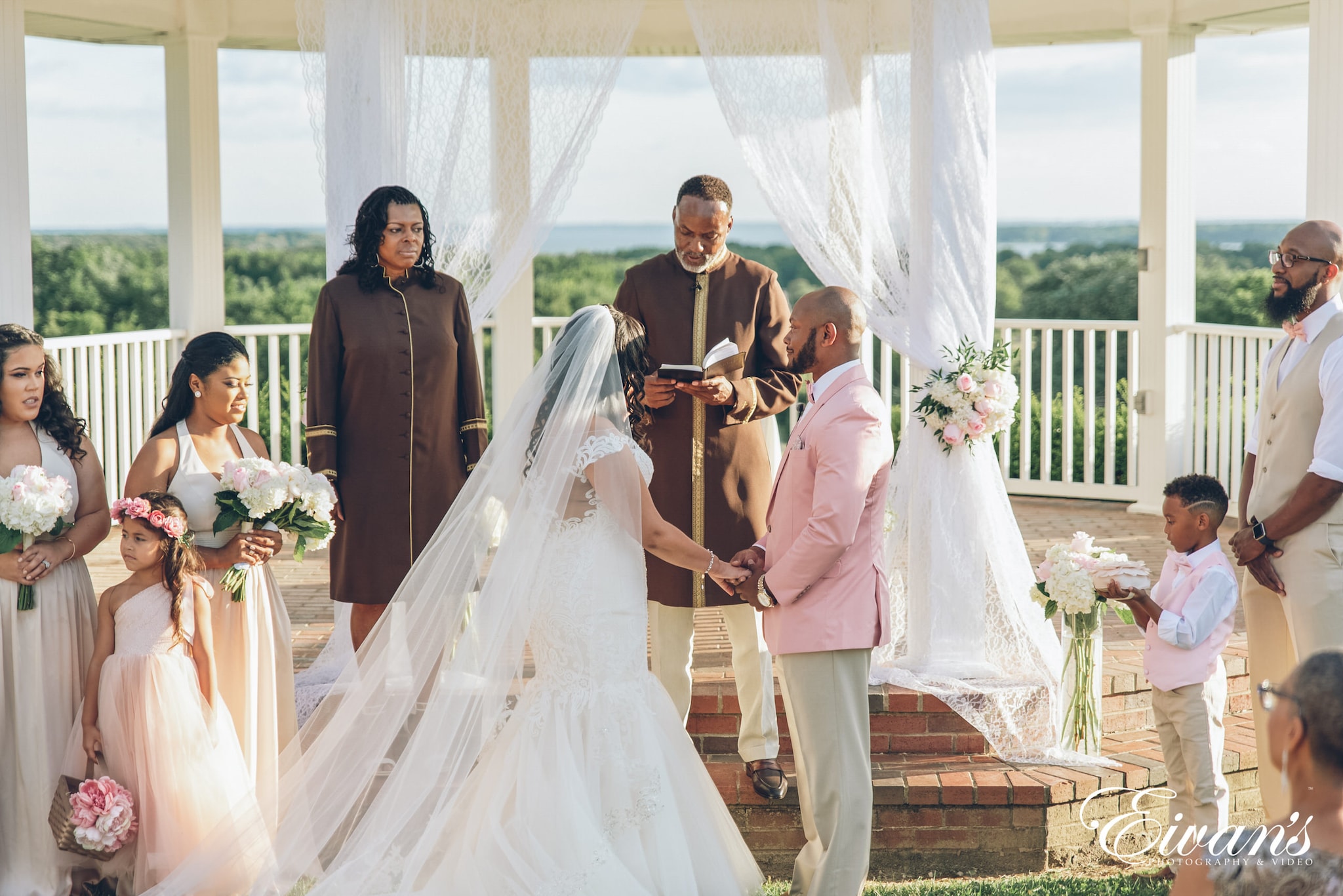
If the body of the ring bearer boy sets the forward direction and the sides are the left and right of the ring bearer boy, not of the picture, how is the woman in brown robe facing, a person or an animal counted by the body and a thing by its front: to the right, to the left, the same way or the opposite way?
to the left

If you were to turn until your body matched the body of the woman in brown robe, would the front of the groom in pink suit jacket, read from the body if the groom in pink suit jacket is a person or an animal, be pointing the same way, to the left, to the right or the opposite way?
to the right

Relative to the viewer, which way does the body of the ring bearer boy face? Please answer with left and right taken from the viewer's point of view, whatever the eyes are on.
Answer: facing the viewer and to the left of the viewer

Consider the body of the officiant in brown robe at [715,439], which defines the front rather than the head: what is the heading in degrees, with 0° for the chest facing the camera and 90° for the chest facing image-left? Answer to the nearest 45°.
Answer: approximately 0°

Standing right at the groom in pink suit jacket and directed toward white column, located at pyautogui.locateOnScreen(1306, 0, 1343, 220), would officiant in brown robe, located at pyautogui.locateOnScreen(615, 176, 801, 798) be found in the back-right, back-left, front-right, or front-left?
front-left

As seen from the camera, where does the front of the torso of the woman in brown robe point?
toward the camera

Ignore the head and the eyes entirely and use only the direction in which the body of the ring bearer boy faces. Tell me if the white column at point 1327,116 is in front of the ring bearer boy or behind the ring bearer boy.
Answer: behind

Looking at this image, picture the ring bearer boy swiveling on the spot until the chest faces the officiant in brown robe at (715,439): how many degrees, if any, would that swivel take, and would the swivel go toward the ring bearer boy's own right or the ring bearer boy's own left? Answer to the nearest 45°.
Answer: approximately 45° to the ring bearer boy's own right

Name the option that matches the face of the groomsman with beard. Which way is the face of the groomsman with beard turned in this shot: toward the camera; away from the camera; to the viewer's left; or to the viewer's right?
to the viewer's left

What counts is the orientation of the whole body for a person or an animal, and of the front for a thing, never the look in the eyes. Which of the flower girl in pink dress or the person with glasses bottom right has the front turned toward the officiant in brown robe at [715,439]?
the person with glasses bottom right

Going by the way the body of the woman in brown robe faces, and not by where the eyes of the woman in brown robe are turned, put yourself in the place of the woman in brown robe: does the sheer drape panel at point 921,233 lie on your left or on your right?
on your left

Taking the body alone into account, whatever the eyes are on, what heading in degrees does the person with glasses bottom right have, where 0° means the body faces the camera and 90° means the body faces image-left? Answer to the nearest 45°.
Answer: approximately 135°

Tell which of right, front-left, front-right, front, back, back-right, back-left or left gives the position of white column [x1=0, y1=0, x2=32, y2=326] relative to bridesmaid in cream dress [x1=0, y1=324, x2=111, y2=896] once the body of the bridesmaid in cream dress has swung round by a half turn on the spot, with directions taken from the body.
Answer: front

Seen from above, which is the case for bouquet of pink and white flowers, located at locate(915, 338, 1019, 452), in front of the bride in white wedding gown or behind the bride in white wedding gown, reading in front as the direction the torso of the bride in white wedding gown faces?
in front

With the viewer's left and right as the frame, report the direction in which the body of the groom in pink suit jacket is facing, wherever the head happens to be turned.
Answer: facing to the left of the viewer

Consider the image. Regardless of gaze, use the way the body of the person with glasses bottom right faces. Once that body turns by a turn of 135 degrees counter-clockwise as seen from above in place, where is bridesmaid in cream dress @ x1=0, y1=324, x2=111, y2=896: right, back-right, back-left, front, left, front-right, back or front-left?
right

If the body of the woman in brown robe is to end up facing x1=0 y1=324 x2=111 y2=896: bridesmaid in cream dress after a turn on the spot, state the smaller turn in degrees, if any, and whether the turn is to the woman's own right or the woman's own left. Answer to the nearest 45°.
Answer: approximately 45° to the woman's own right

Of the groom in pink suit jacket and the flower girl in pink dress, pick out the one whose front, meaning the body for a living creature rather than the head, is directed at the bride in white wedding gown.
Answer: the groom in pink suit jacket
